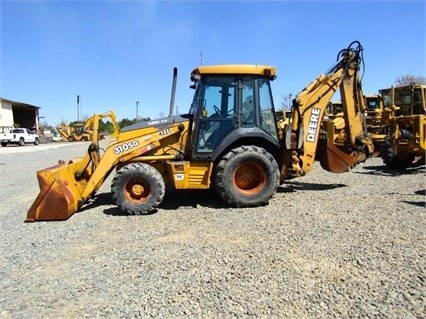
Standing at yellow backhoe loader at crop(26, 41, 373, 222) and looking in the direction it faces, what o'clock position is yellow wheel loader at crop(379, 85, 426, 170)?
The yellow wheel loader is roughly at 5 o'clock from the yellow backhoe loader.

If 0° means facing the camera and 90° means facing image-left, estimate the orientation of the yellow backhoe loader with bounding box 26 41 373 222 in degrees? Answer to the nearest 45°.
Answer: approximately 90°

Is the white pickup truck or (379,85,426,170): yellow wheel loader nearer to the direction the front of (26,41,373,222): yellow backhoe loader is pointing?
the white pickup truck

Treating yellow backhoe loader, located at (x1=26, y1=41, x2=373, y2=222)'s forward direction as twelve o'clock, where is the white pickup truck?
The white pickup truck is roughly at 2 o'clock from the yellow backhoe loader.
